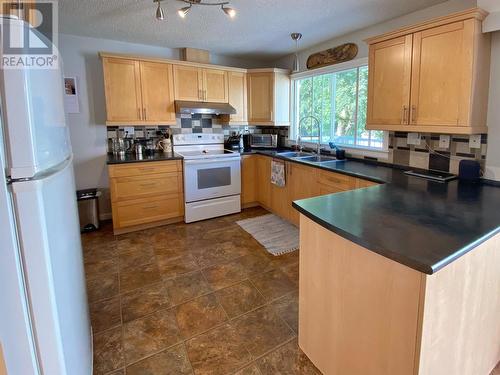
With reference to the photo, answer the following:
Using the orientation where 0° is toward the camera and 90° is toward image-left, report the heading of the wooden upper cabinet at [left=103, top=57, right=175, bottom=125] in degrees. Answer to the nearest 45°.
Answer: approximately 0°

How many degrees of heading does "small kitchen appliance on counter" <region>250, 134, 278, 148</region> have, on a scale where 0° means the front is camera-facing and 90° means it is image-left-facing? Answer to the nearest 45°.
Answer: approximately 0°

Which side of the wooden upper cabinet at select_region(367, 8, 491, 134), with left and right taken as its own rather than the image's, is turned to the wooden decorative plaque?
right

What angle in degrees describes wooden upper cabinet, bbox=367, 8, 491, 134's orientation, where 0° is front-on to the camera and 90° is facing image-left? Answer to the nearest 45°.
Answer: approximately 45°

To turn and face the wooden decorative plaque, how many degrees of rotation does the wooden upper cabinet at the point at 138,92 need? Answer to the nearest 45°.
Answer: approximately 90° to its left
